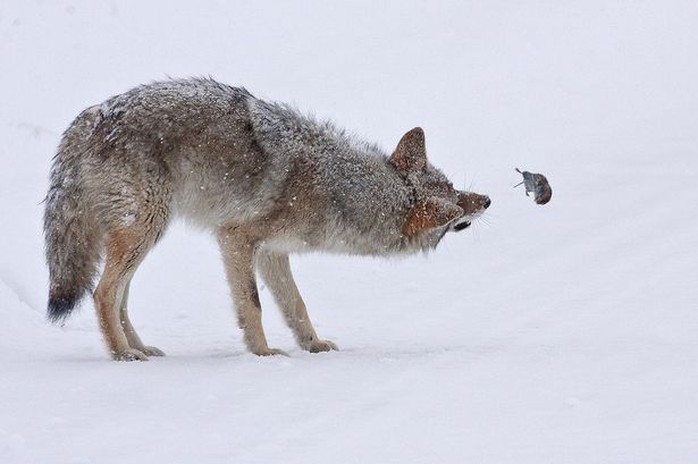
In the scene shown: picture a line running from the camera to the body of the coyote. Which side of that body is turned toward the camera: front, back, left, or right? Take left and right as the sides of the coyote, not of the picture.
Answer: right
